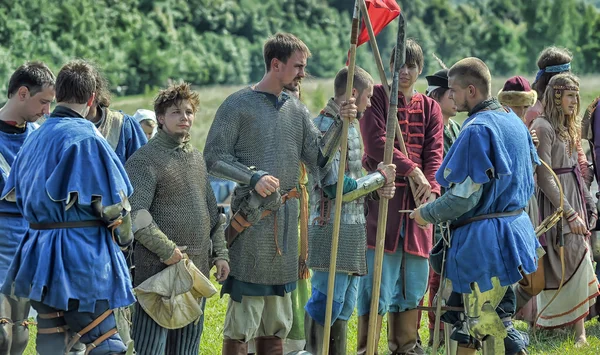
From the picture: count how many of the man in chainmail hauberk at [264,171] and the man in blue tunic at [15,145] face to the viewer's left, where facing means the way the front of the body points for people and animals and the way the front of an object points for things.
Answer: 0

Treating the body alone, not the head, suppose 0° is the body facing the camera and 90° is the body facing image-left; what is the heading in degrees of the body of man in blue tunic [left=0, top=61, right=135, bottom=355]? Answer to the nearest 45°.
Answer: approximately 225°

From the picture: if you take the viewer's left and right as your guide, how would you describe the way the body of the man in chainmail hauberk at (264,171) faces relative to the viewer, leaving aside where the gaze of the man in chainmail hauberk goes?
facing the viewer and to the right of the viewer

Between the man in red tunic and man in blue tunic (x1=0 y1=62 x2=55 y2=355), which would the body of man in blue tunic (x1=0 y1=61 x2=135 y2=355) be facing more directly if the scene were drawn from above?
the man in red tunic

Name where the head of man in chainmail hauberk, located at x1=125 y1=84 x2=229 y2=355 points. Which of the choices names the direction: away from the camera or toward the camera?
toward the camera

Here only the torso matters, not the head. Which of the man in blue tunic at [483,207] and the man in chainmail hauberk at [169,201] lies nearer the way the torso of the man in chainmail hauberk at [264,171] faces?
the man in blue tunic

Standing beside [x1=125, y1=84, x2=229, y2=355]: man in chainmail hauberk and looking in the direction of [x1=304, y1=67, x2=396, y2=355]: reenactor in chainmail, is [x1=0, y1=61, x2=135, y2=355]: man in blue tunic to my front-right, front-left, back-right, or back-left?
back-right

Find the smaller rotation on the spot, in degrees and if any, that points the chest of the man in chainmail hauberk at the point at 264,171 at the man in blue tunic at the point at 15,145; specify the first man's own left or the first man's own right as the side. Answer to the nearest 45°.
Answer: approximately 135° to the first man's own right

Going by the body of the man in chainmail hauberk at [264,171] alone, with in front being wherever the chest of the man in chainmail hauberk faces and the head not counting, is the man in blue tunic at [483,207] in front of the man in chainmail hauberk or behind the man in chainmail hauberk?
in front

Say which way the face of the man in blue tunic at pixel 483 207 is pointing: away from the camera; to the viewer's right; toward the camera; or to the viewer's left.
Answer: to the viewer's left

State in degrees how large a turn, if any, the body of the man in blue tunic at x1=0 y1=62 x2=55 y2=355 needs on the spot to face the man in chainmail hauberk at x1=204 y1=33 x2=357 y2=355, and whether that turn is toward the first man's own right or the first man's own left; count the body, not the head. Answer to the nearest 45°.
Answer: approximately 45° to the first man's own left
